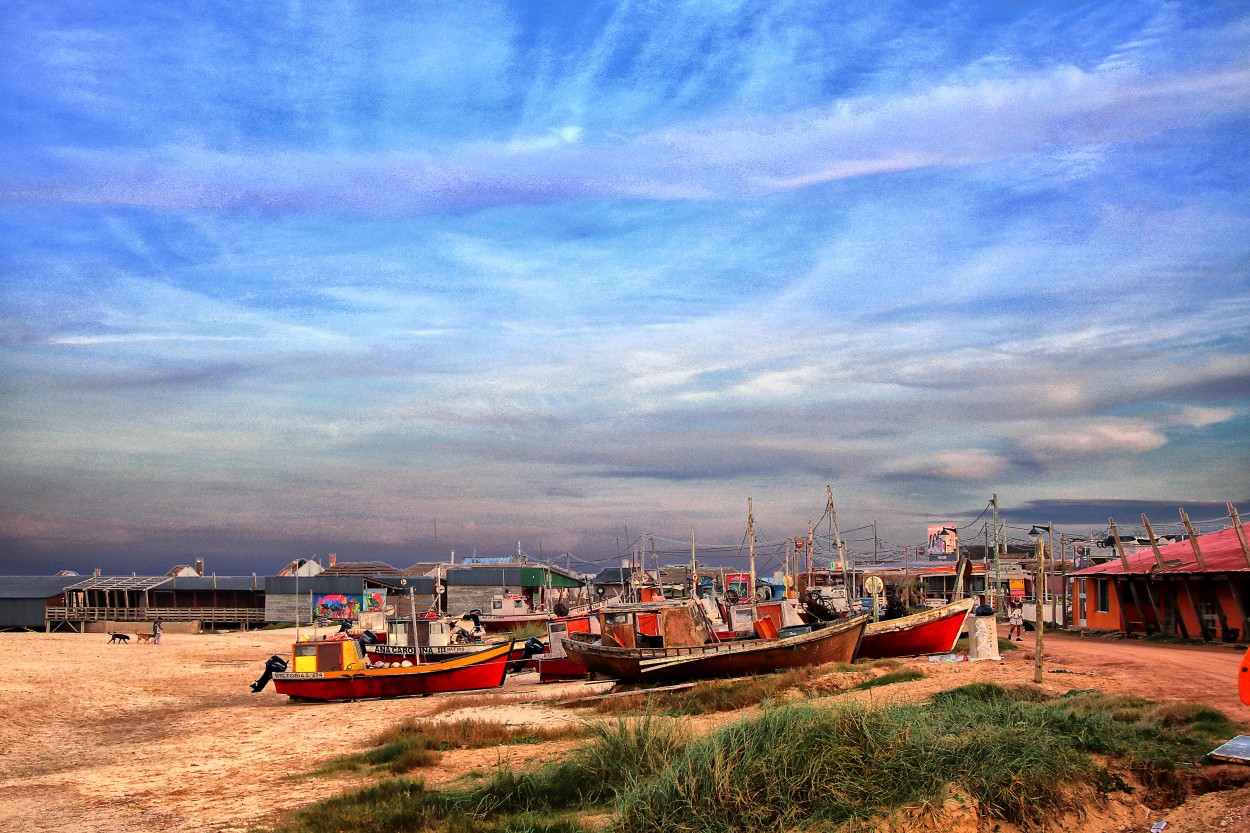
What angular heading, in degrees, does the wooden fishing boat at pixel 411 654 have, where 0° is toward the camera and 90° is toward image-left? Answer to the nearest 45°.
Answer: approximately 270°

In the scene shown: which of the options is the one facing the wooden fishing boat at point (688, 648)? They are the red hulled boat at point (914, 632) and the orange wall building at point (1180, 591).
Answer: the orange wall building

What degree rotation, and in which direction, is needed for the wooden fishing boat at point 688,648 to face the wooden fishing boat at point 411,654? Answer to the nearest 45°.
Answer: approximately 135° to its left

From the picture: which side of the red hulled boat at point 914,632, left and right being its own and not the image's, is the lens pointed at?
right

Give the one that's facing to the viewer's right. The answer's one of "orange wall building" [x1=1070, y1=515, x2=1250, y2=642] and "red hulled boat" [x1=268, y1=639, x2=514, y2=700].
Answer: the red hulled boat

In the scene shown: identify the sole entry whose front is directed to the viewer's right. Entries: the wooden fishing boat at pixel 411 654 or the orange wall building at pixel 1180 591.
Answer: the wooden fishing boat

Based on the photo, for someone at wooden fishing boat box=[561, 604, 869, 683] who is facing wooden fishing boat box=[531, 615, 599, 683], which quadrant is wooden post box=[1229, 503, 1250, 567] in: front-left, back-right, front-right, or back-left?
back-right

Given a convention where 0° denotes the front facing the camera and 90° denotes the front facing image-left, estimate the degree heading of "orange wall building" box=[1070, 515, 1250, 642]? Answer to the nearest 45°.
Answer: approximately 45°

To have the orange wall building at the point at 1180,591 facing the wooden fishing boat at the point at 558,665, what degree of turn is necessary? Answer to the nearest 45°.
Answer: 0° — it already faces it

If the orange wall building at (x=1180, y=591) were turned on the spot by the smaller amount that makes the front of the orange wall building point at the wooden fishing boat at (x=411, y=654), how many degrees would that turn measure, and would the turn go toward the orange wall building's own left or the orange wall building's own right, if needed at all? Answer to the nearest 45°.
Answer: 0° — it already faces it

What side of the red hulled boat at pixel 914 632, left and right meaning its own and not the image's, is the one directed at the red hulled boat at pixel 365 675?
back

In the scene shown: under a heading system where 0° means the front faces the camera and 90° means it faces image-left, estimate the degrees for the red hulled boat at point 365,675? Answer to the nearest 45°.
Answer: approximately 270°

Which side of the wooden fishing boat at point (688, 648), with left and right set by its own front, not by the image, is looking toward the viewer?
right
